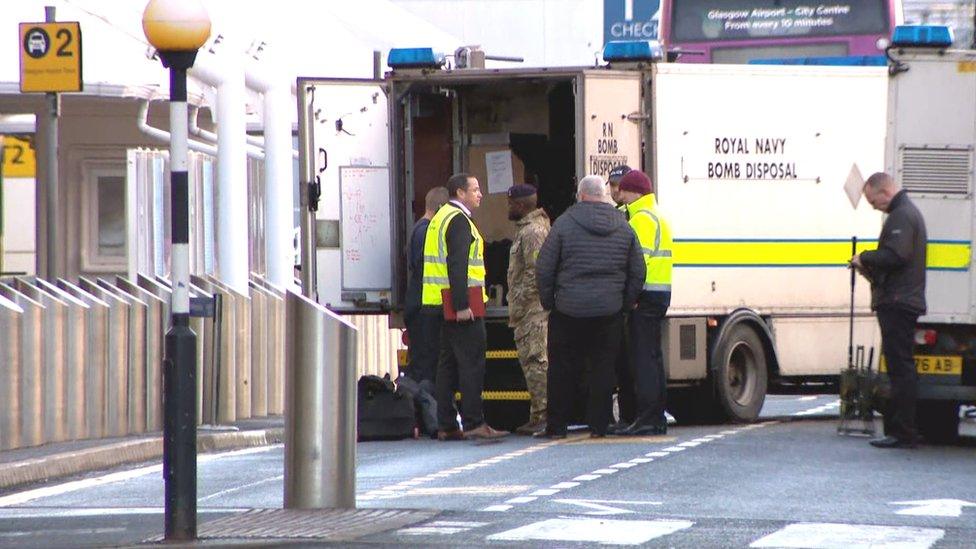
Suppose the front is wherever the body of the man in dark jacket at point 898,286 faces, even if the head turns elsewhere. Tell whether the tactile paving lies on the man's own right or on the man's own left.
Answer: on the man's own left

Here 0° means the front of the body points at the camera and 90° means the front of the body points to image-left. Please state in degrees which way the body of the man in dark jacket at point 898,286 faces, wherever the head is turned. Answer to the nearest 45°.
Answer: approximately 90°

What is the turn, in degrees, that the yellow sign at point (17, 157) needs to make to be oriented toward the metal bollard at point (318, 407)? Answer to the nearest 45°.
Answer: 0° — it already faces it

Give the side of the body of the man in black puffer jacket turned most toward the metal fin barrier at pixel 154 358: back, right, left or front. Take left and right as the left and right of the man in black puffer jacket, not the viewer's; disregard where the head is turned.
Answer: left
